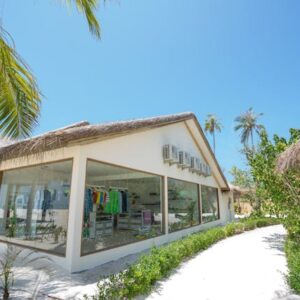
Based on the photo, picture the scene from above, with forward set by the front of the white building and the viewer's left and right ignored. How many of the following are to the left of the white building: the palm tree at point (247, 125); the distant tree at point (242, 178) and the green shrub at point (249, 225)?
3

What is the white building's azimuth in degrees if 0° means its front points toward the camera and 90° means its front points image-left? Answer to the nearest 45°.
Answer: approximately 315°

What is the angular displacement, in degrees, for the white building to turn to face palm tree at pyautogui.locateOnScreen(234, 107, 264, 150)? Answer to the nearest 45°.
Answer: approximately 90° to its left

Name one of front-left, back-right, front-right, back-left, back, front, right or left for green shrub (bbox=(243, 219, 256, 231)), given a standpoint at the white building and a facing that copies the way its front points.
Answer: left

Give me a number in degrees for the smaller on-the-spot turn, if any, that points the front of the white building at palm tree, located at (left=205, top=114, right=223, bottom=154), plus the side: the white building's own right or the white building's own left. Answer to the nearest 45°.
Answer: approximately 90° to the white building's own left

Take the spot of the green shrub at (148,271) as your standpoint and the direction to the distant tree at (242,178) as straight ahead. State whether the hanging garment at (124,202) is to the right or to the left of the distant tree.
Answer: left

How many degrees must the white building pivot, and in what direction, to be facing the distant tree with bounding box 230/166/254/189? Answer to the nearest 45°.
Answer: approximately 90° to its left
